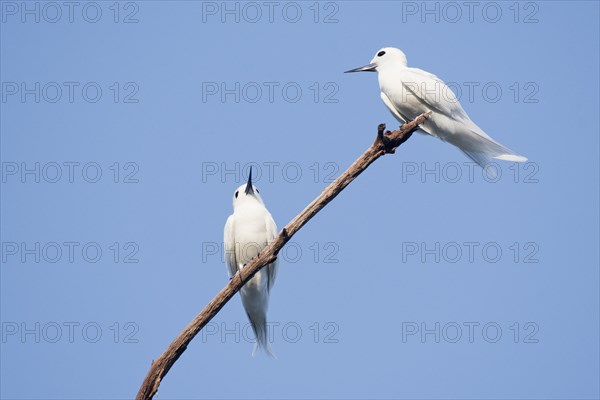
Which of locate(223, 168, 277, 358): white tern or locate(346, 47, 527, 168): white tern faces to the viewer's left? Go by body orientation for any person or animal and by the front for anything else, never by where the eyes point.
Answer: locate(346, 47, 527, 168): white tern

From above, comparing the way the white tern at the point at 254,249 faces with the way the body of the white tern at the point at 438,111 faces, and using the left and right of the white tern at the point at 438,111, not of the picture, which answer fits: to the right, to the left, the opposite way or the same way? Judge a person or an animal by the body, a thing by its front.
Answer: to the left

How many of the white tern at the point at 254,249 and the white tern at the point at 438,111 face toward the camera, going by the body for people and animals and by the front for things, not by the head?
1

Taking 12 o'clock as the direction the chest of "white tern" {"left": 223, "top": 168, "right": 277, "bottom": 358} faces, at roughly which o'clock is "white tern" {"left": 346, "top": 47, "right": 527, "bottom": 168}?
"white tern" {"left": 346, "top": 47, "right": 527, "bottom": 168} is roughly at 10 o'clock from "white tern" {"left": 223, "top": 168, "right": 277, "bottom": 358}.

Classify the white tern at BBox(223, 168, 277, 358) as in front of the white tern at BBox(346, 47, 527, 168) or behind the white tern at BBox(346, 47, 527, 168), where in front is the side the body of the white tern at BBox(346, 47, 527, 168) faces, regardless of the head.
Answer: in front

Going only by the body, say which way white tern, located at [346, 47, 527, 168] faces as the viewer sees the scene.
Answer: to the viewer's left

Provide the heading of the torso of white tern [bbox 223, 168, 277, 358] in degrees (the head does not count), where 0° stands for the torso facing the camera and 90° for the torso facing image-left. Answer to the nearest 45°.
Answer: approximately 0°
